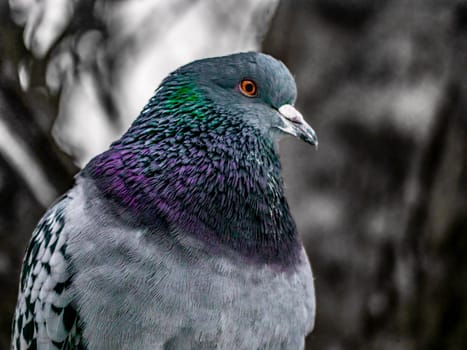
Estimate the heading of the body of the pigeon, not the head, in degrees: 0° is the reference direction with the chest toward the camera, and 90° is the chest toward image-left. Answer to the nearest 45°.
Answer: approximately 315°
